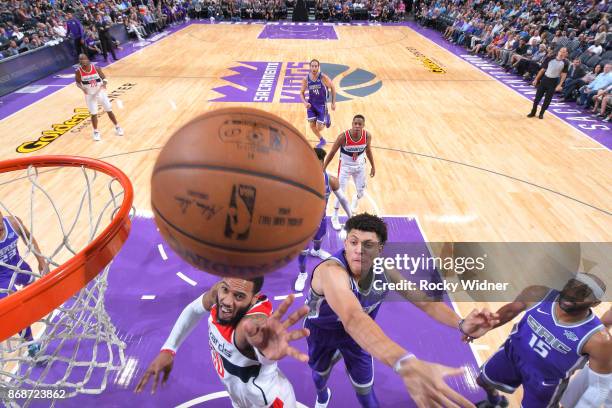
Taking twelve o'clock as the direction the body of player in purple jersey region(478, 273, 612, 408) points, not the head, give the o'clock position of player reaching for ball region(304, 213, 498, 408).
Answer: The player reaching for ball is roughly at 3 o'clock from the player in purple jersey.

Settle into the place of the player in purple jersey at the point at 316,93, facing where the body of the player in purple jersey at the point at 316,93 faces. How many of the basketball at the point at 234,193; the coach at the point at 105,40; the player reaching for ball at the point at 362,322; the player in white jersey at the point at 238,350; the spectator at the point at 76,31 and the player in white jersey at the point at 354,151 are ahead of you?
4

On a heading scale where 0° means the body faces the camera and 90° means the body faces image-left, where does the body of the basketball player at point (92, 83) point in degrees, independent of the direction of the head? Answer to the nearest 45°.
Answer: approximately 0°

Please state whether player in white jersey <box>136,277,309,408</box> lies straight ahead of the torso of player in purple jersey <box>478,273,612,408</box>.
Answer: yes

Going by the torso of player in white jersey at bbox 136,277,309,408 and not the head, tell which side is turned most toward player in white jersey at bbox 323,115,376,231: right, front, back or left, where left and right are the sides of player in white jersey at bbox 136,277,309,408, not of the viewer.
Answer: back

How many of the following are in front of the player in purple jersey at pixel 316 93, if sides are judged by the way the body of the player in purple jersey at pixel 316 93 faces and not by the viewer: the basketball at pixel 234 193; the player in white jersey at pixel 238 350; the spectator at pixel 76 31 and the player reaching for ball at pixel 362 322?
3

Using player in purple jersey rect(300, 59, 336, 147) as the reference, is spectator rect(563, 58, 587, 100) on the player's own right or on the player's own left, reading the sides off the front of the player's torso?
on the player's own left

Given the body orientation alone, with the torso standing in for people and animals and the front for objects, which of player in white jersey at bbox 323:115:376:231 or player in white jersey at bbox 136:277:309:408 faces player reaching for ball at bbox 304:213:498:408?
player in white jersey at bbox 323:115:376:231

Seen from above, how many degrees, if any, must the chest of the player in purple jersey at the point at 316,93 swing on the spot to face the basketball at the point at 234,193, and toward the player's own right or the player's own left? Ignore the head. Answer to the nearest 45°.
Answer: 0° — they already face it

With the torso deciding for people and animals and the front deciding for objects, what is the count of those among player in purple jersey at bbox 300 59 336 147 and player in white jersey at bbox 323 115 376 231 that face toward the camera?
2

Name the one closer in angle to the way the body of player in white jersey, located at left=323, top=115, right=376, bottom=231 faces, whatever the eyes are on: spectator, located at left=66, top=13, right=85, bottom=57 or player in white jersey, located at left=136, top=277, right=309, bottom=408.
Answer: the player in white jersey
